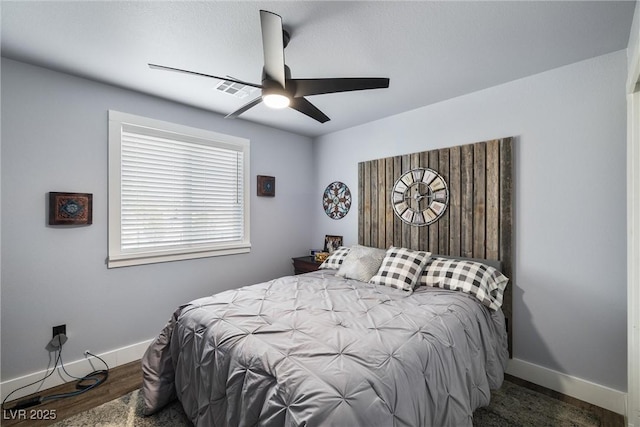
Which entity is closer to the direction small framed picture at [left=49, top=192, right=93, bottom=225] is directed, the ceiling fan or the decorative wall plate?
the ceiling fan

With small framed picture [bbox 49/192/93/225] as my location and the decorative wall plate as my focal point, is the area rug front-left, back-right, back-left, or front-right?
front-right

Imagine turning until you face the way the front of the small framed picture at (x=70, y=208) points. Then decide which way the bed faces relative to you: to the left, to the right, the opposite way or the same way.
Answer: to the right

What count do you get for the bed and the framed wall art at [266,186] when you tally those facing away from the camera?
0

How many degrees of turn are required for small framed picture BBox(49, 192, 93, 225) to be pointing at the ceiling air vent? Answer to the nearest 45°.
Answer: approximately 45° to its left

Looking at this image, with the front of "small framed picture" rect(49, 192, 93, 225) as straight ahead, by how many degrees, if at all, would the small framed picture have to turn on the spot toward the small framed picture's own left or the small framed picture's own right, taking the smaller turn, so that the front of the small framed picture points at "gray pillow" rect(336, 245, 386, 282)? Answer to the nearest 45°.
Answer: approximately 45° to the small framed picture's own left

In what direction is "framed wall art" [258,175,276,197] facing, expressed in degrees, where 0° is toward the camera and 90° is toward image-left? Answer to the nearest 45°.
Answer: approximately 315°

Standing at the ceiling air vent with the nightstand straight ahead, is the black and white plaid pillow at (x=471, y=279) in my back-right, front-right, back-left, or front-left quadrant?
front-right

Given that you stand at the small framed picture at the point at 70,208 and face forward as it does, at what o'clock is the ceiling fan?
The ceiling fan is roughly at 11 o'clock from the small framed picture.

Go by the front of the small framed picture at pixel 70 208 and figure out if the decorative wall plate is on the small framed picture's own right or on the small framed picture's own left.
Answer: on the small framed picture's own left

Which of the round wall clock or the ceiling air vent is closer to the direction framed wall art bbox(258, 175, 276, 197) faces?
the round wall clock

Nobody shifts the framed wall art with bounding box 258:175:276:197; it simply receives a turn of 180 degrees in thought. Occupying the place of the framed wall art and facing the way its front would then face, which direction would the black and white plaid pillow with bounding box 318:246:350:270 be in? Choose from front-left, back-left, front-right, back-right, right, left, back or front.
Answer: back

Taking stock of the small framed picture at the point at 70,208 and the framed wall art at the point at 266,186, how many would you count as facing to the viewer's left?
0

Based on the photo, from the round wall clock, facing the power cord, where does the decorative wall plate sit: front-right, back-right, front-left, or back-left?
front-right

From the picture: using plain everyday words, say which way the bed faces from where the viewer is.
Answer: facing the viewer and to the left of the viewer
